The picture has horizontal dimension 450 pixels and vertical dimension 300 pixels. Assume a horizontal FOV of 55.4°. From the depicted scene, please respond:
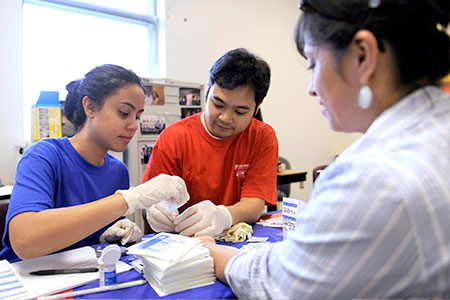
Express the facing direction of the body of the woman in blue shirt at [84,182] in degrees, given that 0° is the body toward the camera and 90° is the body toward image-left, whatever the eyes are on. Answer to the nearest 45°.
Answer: approximately 315°

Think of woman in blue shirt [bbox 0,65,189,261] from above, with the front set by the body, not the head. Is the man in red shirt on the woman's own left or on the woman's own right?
on the woman's own left

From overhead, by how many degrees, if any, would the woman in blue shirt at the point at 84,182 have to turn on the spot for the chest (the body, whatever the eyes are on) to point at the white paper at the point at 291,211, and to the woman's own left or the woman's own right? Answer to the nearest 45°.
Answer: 0° — they already face it

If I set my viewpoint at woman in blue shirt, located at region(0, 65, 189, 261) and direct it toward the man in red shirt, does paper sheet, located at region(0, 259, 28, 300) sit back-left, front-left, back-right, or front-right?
back-right
